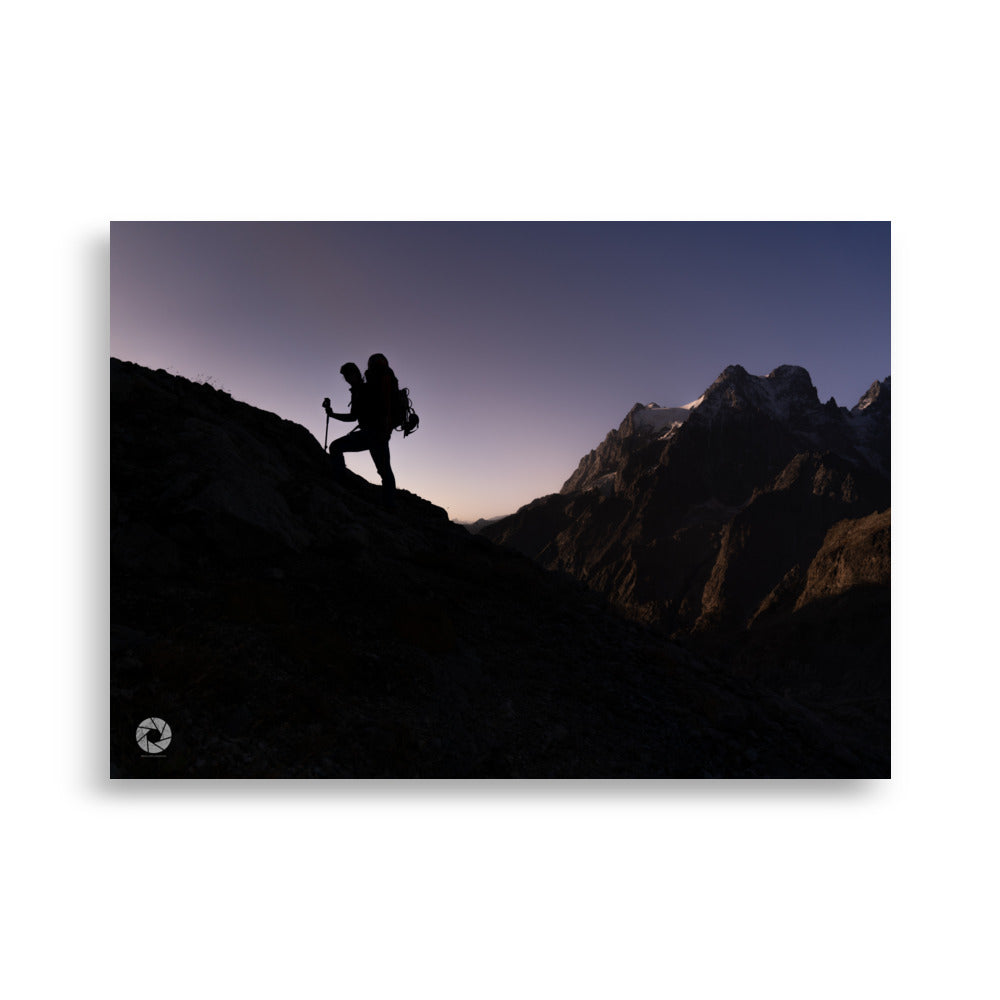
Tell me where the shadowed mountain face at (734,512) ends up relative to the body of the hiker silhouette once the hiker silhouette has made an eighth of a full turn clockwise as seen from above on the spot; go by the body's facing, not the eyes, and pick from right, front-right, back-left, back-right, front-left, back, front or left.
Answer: right

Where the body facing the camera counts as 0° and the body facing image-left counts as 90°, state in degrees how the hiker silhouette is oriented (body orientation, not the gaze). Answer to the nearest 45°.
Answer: approximately 90°

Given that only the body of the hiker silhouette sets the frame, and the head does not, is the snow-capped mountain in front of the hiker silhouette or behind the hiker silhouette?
behind
